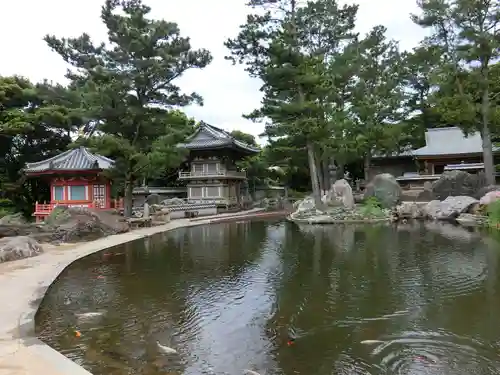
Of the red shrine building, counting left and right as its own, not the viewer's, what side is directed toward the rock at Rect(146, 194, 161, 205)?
left

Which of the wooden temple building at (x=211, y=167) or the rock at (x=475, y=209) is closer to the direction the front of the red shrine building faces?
the rock

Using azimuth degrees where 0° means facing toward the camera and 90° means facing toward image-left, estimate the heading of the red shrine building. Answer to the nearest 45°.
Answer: approximately 315°

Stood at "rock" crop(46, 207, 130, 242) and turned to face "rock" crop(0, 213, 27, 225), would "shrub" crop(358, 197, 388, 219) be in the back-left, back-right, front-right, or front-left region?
back-right

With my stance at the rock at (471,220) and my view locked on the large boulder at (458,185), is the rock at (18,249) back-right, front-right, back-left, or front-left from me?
back-left

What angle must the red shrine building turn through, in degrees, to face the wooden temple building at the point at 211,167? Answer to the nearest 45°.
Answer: approximately 90° to its left
